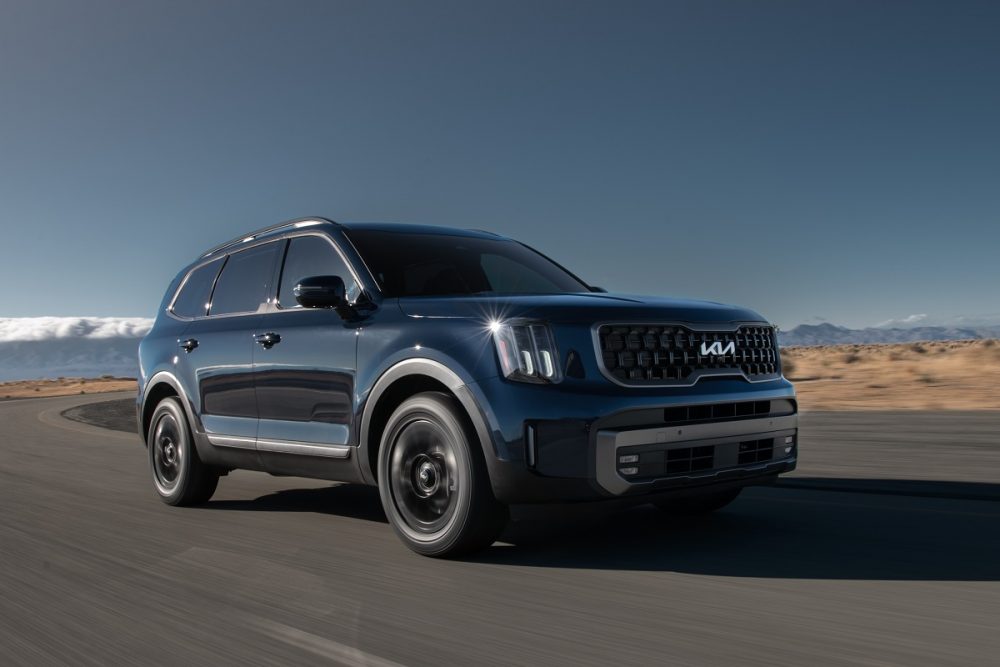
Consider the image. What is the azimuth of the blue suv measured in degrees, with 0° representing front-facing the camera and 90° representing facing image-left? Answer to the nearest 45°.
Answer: approximately 315°
